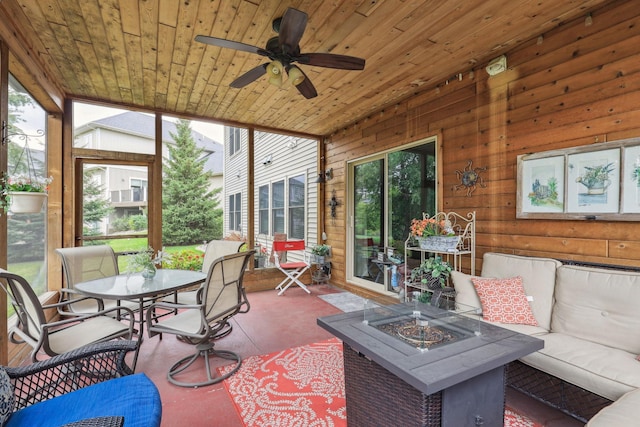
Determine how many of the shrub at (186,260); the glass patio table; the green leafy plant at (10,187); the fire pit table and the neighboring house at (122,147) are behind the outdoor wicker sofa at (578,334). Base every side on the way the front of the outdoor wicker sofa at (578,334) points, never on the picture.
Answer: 0

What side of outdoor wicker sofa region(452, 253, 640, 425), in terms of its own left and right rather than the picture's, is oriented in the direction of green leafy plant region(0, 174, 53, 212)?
front

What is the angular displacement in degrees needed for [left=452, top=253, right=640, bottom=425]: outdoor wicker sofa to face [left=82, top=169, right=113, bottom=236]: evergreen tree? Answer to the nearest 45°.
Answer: approximately 45° to its right

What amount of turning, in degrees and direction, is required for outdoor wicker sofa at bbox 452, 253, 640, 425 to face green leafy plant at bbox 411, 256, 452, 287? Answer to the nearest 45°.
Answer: approximately 90° to its right

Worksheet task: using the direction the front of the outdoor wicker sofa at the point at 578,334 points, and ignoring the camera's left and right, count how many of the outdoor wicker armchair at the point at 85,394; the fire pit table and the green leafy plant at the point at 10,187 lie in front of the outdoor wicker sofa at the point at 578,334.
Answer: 3

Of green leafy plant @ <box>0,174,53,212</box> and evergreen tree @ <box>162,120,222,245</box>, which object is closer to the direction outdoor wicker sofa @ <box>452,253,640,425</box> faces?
the green leafy plant

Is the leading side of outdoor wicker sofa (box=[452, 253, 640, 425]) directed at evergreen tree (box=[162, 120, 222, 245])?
no

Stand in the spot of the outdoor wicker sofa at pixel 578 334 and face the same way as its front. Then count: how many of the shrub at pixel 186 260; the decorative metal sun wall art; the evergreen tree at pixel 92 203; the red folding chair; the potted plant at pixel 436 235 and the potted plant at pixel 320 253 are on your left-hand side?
0

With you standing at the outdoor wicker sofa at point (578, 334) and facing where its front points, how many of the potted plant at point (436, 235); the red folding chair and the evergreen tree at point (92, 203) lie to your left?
0

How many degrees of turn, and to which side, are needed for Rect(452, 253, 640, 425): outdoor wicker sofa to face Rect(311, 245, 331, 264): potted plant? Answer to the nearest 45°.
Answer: approximately 90° to its right

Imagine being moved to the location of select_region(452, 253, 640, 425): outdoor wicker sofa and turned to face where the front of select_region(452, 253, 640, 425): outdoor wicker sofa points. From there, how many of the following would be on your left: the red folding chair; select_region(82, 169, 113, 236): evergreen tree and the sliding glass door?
0

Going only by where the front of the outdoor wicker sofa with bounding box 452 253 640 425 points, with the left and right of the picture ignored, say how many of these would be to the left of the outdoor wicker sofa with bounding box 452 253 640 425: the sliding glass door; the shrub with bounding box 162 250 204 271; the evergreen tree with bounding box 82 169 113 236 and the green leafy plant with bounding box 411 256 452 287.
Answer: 0

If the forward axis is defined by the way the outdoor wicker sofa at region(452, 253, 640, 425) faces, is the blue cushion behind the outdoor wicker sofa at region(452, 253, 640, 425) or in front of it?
in front

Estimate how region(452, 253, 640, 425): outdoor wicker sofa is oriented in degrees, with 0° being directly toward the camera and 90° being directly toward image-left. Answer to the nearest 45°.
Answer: approximately 45°
